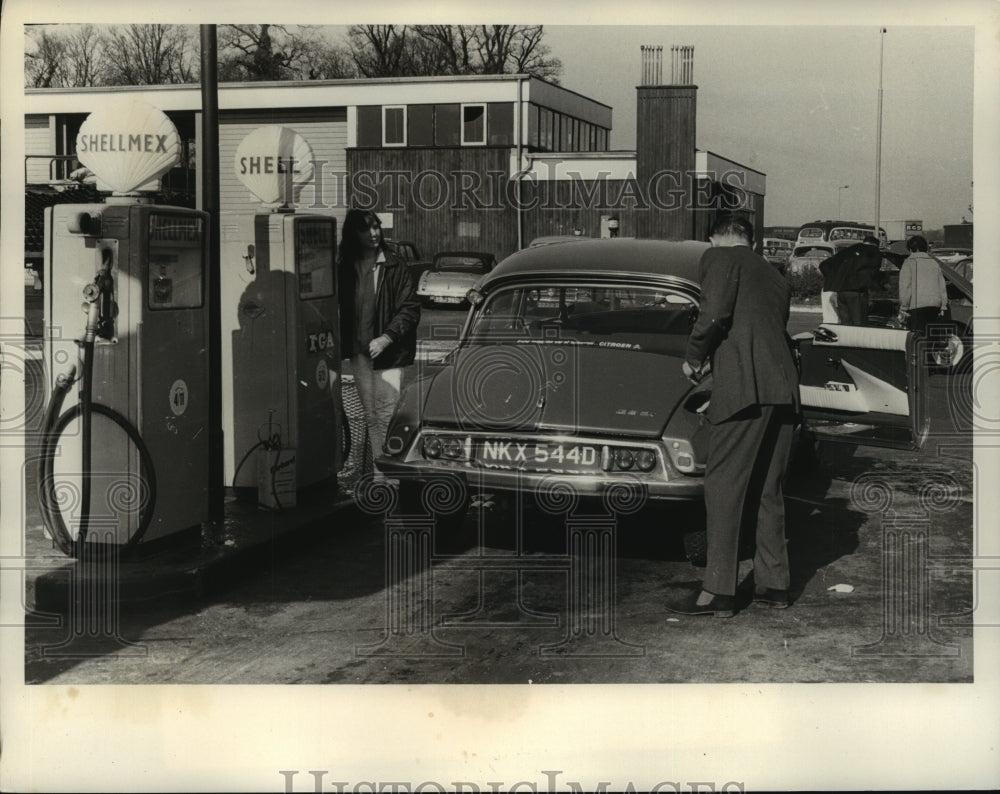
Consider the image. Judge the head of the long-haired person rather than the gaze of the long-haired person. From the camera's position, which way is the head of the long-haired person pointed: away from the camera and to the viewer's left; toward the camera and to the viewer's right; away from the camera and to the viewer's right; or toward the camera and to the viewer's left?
toward the camera and to the viewer's right

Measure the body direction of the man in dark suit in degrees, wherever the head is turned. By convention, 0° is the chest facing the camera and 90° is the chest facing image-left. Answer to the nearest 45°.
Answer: approximately 135°

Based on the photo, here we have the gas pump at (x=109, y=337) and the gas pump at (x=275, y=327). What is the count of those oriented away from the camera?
0

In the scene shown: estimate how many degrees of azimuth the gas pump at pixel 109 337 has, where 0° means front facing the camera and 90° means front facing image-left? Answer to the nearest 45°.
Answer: approximately 315°

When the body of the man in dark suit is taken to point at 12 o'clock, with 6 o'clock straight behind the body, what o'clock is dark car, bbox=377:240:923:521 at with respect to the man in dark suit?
The dark car is roughly at 12 o'clock from the man in dark suit.

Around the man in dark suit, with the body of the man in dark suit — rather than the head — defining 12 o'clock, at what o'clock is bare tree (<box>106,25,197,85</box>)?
The bare tree is roughly at 11 o'clock from the man in dark suit.

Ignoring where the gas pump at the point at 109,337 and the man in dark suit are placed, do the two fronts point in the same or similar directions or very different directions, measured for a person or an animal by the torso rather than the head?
very different directions

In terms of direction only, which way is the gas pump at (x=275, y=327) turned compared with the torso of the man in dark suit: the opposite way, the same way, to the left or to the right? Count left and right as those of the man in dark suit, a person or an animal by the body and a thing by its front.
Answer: the opposite way

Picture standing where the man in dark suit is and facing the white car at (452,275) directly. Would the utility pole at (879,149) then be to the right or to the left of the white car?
right
